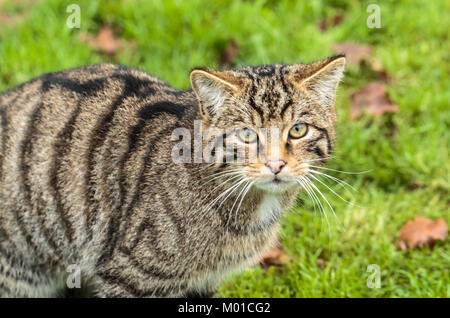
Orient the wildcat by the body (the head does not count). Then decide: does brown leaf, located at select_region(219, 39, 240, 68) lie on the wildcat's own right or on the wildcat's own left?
on the wildcat's own left

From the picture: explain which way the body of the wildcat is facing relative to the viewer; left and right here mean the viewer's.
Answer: facing to the right of the viewer

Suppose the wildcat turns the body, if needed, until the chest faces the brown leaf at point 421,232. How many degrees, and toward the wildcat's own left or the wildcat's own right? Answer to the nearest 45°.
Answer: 0° — it already faces it

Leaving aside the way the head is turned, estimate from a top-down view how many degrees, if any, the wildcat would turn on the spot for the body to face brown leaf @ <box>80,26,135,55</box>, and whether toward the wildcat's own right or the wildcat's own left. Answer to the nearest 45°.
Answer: approximately 90° to the wildcat's own left
